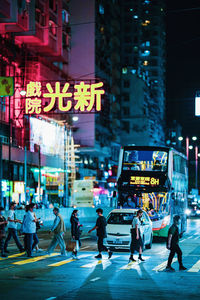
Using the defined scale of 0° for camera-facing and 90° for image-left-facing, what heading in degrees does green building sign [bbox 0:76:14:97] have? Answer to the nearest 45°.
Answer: approximately 0°

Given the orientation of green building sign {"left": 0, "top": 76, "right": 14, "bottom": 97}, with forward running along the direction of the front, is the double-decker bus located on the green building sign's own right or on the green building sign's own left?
on the green building sign's own left

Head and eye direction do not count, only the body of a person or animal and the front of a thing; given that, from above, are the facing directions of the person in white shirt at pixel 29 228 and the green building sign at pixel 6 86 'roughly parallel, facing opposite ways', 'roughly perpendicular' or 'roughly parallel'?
roughly perpendicular

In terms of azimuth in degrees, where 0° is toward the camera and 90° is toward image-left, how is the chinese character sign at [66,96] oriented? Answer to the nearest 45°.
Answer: approximately 0°

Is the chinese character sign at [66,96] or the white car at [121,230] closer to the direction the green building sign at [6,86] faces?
the white car

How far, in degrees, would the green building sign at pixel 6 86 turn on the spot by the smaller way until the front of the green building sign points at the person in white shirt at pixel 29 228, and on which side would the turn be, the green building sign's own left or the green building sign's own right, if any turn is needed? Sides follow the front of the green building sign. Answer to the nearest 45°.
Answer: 0° — it already faces them
